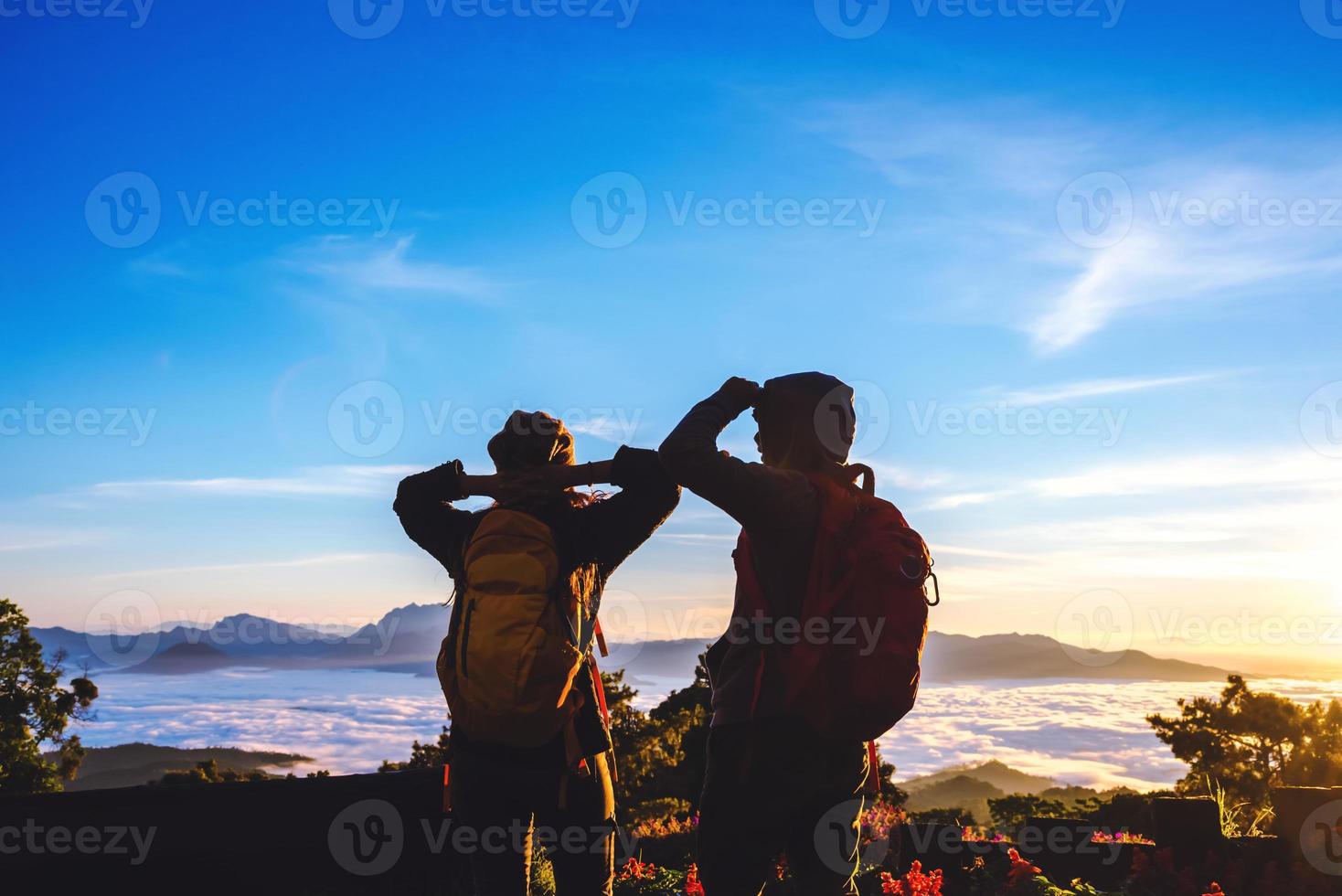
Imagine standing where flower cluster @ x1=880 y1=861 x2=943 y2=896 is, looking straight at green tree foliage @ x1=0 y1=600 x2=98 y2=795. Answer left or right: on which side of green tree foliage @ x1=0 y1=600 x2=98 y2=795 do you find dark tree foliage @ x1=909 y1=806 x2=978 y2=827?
right

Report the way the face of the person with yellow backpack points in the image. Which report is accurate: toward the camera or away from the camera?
away from the camera

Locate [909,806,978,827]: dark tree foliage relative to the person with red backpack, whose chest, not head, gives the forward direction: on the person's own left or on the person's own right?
on the person's own right

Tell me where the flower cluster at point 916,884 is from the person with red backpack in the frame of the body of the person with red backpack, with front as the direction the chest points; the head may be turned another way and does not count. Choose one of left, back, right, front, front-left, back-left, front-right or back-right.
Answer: front-right

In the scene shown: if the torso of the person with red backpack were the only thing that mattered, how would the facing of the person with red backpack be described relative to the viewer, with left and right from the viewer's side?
facing away from the viewer and to the left of the viewer

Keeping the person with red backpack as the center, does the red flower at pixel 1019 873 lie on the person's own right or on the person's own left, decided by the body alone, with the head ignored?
on the person's own right

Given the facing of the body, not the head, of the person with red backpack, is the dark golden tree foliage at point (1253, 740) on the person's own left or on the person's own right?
on the person's own right

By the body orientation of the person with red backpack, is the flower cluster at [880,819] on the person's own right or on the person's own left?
on the person's own right
